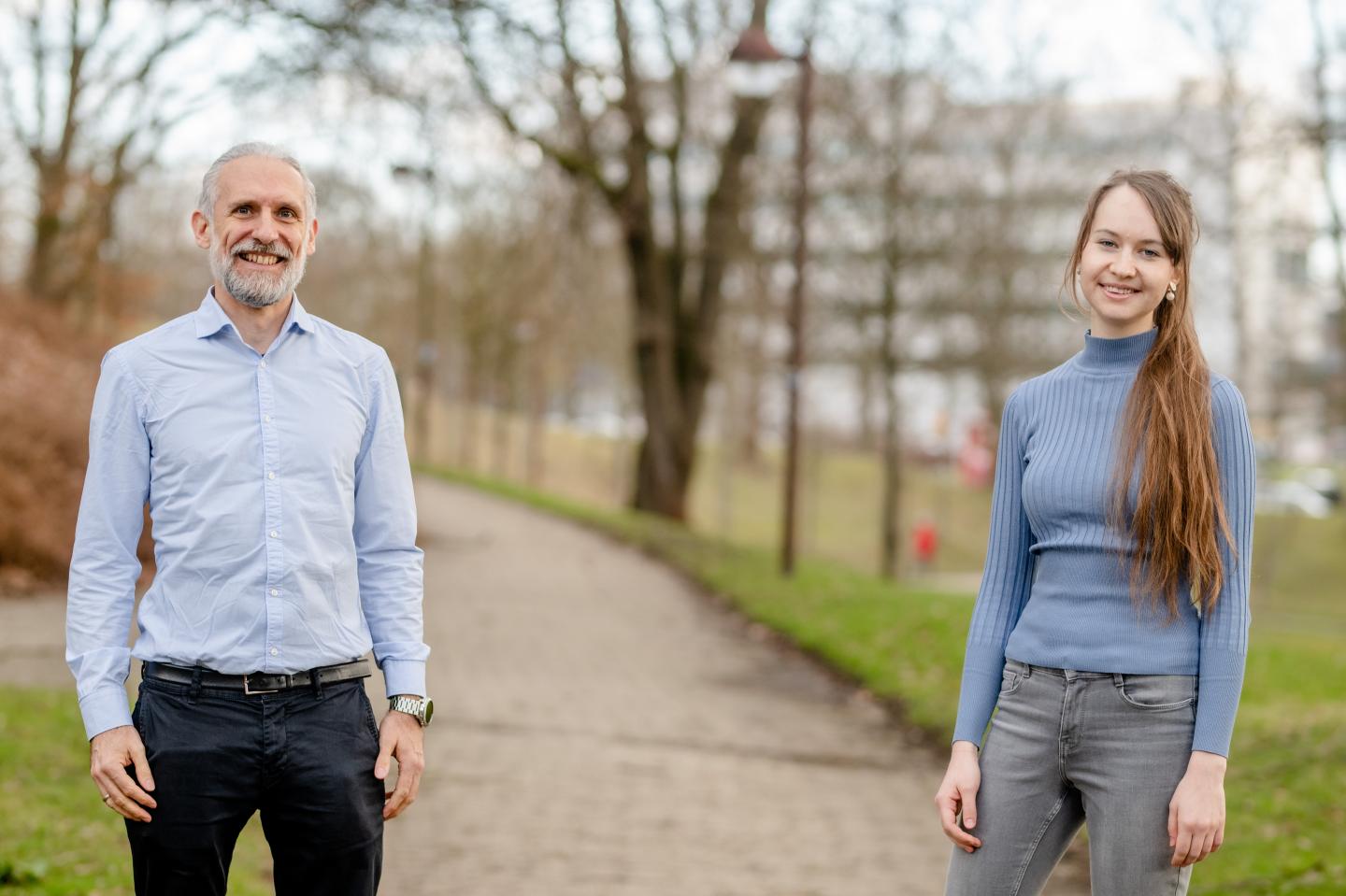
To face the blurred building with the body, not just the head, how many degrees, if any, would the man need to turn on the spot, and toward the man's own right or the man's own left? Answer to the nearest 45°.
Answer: approximately 135° to the man's own left

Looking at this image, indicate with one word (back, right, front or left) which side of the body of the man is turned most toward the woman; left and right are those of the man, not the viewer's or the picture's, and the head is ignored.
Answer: left

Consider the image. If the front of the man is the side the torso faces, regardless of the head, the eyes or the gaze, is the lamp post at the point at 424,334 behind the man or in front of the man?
behind

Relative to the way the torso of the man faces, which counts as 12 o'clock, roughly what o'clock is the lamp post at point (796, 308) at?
The lamp post is roughly at 7 o'clock from the man.

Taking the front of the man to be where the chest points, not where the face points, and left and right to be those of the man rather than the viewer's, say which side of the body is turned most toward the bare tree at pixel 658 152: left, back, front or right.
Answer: back

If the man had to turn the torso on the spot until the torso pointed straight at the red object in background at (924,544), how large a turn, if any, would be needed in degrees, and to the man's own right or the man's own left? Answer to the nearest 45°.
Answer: approximately 135° to the man's own left

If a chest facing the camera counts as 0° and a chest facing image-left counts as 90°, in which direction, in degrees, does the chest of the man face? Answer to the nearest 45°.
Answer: approximately 0°
